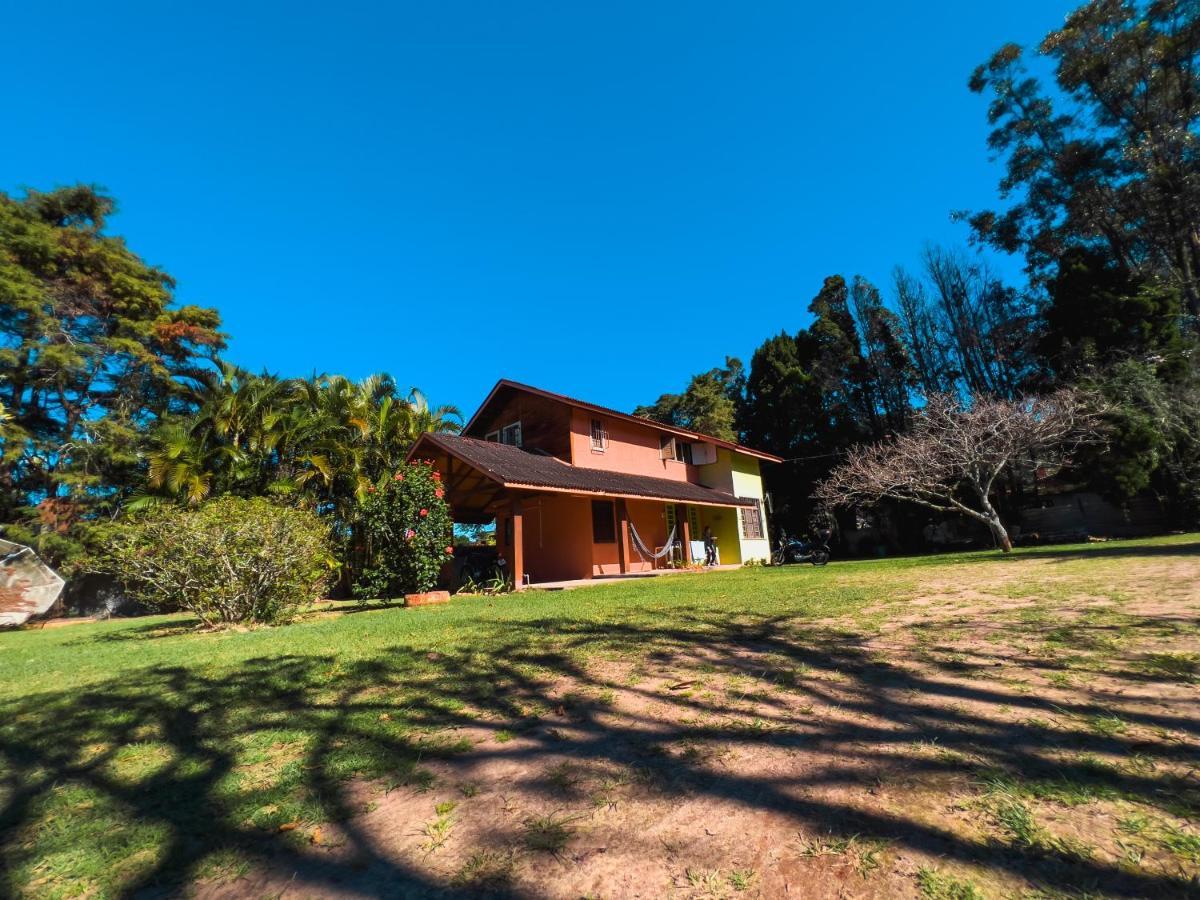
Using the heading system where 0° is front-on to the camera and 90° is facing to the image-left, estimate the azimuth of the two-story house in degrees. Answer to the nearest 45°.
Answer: approximately 315°

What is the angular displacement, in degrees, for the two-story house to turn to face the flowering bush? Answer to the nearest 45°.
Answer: approximately 90° to its right

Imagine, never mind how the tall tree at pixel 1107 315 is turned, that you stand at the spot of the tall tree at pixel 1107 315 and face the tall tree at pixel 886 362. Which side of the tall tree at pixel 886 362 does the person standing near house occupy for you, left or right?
left

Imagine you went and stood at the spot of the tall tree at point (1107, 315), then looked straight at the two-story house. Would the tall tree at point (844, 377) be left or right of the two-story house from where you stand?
right

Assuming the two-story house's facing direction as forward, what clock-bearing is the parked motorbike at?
The parked motorbike is roughly at 10 o'clock from the two-story house.

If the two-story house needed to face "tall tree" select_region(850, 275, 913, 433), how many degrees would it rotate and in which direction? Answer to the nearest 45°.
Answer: approximately 90° to its left

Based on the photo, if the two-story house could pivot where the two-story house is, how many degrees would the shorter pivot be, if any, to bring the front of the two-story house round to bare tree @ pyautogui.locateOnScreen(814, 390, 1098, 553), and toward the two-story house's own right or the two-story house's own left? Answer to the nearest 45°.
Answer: approximately 45° to the two-story house's own left
